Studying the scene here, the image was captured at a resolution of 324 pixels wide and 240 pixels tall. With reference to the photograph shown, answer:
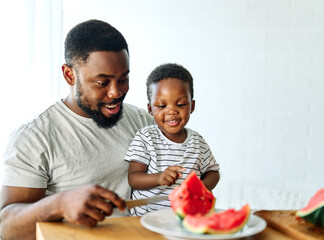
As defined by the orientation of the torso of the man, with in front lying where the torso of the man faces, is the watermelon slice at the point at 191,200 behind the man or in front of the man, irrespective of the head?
in front

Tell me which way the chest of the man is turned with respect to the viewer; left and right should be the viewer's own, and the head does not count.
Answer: facing the viewer and to the right of the viewer

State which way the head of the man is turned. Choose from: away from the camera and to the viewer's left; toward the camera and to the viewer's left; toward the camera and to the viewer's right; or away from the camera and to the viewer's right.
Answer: toward the camera and to the viewer's right

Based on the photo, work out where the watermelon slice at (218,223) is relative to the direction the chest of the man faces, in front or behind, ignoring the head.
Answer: in front

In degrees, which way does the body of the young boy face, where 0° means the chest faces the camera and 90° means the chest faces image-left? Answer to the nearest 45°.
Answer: approximately 0°

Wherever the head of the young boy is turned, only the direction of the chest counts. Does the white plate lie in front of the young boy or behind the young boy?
in front
